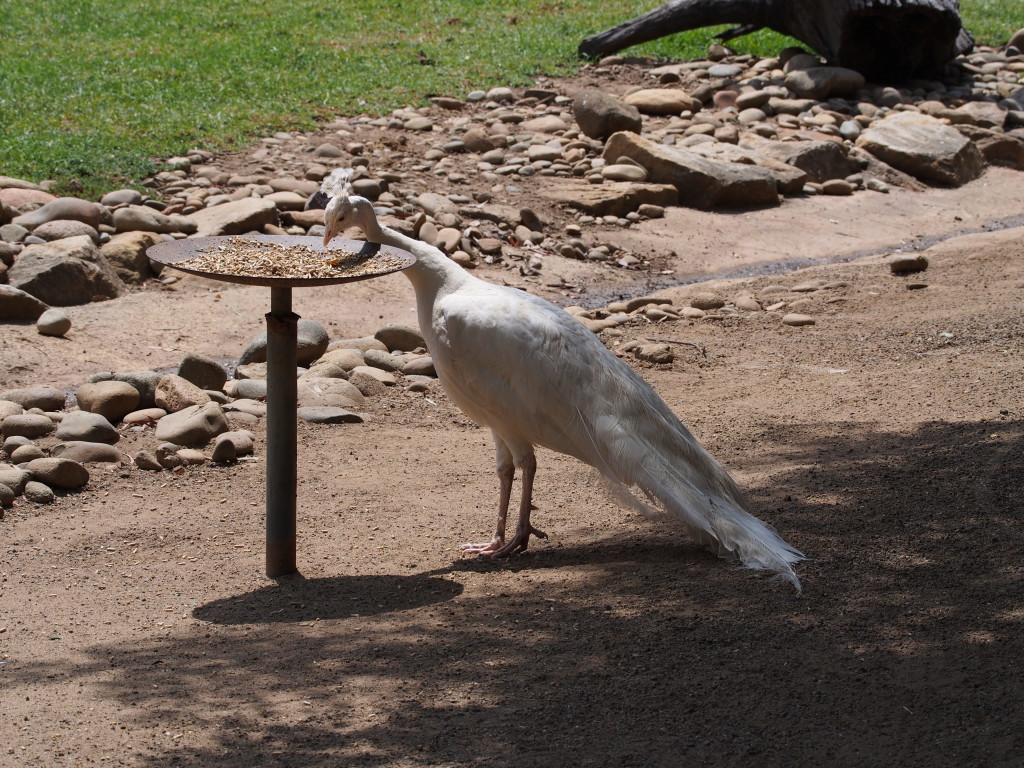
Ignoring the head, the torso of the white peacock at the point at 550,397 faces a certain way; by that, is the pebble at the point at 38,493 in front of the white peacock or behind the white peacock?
in front

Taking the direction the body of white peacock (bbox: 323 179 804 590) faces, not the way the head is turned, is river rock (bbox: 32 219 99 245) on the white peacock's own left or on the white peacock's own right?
on the white peacock's own right

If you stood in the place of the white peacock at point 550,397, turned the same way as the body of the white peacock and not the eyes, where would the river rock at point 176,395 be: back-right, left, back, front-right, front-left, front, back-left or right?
front-right

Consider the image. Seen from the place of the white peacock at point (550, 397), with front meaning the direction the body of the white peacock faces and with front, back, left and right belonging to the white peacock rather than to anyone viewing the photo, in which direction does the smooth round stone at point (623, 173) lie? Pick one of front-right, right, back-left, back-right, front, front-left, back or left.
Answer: right

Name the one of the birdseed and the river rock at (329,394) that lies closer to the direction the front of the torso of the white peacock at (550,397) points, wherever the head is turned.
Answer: the birdseed

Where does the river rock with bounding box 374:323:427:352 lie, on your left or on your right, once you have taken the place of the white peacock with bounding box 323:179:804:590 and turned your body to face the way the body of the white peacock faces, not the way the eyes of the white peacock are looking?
on your right

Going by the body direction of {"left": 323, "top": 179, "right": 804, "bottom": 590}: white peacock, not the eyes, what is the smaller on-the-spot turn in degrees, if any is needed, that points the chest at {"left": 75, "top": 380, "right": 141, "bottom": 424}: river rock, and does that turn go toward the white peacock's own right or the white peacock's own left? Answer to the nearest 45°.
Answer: approximately 45° to the white peacock's own right

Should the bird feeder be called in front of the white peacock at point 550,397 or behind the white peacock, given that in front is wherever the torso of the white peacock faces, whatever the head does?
in front

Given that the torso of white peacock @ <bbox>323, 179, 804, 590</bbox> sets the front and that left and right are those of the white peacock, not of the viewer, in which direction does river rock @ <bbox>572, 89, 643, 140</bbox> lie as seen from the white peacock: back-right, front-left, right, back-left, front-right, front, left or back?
right

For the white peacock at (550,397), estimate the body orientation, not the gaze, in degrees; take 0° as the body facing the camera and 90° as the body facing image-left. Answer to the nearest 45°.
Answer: approximately 90°

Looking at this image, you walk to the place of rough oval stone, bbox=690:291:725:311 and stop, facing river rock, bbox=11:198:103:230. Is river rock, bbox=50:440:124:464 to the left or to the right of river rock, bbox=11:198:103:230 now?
left
